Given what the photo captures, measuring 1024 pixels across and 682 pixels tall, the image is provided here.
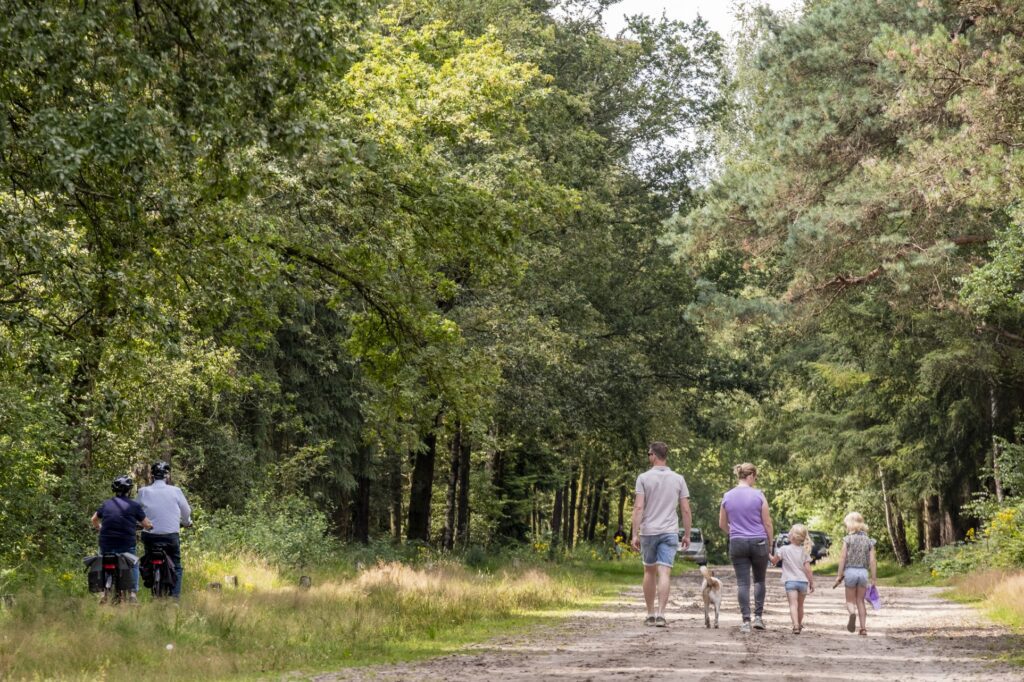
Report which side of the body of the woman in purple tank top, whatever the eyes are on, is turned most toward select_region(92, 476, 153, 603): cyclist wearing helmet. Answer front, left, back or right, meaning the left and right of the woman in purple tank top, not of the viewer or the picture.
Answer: left

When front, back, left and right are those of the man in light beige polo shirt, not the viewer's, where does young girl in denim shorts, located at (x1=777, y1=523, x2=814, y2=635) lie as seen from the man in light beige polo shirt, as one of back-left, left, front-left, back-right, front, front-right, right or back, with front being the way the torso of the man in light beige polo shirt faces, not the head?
front-right

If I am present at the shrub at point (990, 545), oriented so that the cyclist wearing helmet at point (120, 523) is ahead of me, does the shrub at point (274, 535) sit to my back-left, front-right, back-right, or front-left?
front-right

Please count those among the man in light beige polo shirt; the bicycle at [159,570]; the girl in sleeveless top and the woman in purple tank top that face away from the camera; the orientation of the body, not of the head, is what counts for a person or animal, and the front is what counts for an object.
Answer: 4

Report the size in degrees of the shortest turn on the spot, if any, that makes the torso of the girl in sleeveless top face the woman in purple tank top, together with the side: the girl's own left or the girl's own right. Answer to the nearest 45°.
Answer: approximately 135° to the girl's own left

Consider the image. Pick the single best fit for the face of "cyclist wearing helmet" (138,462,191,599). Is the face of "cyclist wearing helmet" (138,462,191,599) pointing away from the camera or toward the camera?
away from the camera

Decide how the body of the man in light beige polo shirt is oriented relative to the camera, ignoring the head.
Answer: away from the camera

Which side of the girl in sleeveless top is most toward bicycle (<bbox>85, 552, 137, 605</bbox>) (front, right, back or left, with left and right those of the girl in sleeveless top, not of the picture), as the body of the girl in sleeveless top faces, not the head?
left

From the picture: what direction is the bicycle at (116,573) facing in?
away from the camera

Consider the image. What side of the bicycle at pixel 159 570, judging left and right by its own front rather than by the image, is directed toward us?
back

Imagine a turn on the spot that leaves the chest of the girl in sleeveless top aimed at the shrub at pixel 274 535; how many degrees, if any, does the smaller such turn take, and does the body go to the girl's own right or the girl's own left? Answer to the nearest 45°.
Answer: approximately 45° to the girl's own left

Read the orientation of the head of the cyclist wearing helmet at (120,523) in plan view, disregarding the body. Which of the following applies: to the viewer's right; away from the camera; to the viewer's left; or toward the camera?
away from the camera

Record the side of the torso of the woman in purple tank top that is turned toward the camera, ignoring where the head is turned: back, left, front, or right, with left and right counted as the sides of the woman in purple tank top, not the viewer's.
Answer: back

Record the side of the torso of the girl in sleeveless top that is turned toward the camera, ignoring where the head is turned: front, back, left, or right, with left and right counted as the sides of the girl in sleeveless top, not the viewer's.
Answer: back

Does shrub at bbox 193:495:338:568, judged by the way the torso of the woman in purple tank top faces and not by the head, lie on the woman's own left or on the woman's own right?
on the woman's own left

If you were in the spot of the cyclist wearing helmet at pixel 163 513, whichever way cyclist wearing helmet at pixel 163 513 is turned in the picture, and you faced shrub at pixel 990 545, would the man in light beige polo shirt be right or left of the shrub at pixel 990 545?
right

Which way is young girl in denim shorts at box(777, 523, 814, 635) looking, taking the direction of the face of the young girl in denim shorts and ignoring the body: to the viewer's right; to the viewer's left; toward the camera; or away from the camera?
away from the camera

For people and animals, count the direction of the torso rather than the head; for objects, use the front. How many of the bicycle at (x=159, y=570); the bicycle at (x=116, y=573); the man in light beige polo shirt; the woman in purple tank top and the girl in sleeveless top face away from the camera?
5

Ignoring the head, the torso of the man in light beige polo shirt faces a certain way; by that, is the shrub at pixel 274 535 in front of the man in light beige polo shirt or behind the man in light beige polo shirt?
in front
